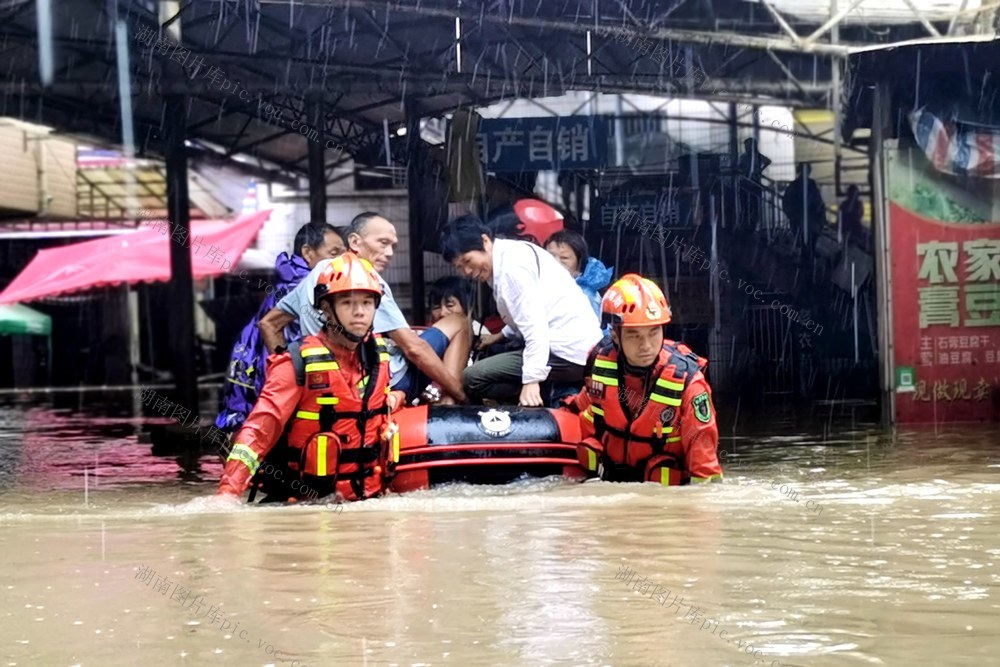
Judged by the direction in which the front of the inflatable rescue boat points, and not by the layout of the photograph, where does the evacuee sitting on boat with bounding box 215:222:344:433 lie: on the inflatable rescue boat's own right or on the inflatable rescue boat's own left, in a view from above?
on the inflatable rescue boat's own right

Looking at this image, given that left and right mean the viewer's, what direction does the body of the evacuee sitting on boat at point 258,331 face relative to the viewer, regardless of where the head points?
facing to the right of the viewer

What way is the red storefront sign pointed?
toward the camera

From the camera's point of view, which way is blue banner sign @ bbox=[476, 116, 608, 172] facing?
toward the camera

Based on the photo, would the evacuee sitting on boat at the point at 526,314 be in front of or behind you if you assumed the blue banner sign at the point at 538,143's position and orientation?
in front

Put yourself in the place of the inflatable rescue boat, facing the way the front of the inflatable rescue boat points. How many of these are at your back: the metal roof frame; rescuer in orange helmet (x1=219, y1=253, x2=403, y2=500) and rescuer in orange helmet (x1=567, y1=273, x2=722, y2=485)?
1

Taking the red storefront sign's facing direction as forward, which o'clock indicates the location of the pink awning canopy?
The pink awning canopy is roughly at 4 o'clock from the red storefront sign.

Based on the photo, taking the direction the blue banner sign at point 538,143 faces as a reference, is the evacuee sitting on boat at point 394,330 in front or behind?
in front

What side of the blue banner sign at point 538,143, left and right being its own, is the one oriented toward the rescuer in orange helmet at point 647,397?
front
